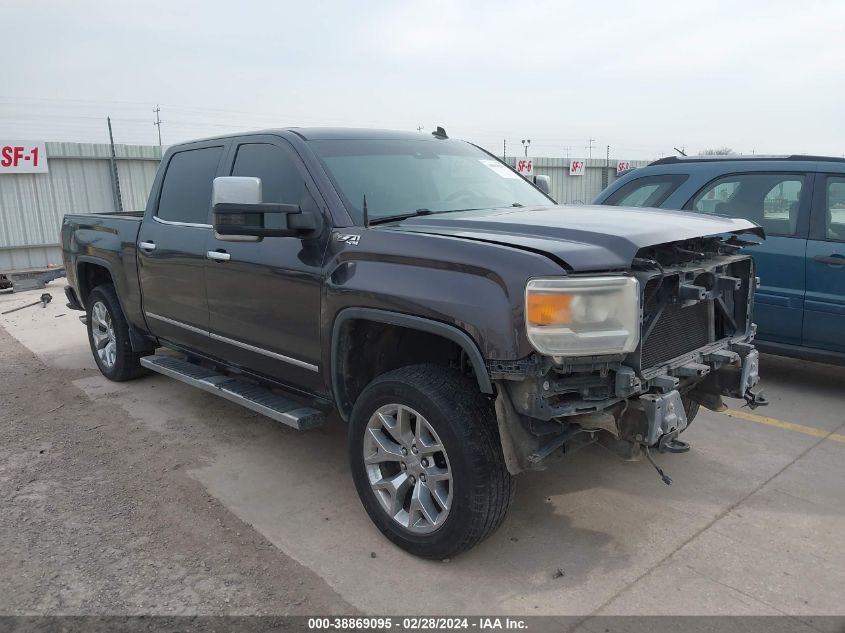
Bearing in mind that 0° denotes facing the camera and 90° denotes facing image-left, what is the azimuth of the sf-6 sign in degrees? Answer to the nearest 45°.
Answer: approximately 0°

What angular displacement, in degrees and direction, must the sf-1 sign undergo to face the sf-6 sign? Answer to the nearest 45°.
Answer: approximately 90° to its left

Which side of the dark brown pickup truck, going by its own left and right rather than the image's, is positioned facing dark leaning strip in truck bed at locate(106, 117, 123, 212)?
back

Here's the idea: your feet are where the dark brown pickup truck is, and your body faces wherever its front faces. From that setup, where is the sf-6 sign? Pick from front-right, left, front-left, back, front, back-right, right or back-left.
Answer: back-left

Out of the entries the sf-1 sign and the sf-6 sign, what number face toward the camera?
2

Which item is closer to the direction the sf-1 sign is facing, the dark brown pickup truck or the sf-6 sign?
the dark brown pickup truck

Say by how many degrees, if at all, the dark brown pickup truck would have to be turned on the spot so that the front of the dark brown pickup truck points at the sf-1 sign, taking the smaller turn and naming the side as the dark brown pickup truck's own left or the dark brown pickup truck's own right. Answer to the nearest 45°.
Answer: approximately 180°

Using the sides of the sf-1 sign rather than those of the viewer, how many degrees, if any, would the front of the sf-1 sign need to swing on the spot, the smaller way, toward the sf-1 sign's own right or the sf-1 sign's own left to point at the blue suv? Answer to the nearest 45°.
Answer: approximately 45° to the sf-1 sign's own left

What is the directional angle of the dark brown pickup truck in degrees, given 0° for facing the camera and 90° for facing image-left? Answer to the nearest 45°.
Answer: approximately 315°

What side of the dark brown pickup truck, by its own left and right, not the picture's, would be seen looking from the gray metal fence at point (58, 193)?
back

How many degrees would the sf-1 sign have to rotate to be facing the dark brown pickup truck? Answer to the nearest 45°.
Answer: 0° — it already faces it
